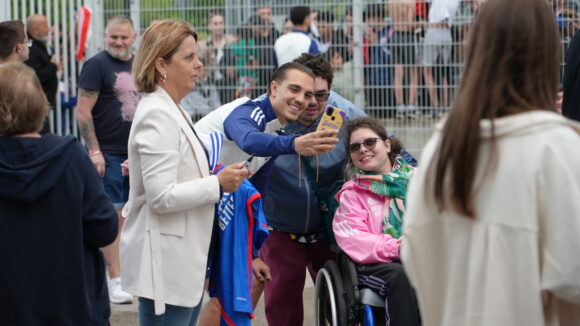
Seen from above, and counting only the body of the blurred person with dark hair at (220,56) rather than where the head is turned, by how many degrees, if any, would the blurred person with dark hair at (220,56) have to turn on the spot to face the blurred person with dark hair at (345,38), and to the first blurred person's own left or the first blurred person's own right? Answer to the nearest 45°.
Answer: approximately 90° to the first blurred person's own left

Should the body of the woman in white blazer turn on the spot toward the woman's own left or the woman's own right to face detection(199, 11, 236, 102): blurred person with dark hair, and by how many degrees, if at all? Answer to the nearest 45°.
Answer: approximately 90° to the woman's own left

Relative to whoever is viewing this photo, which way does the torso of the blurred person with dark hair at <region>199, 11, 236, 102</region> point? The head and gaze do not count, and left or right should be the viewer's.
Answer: facing the viewer

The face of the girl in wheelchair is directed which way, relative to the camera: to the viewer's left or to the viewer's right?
to the viewer's left

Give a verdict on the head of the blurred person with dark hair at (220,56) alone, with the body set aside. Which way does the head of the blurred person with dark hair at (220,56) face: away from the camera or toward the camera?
toward the camera

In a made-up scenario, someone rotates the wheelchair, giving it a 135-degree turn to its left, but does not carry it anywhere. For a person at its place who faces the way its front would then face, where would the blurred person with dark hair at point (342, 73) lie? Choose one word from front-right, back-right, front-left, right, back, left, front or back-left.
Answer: front

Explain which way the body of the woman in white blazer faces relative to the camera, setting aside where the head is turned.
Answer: to the viewer's right
